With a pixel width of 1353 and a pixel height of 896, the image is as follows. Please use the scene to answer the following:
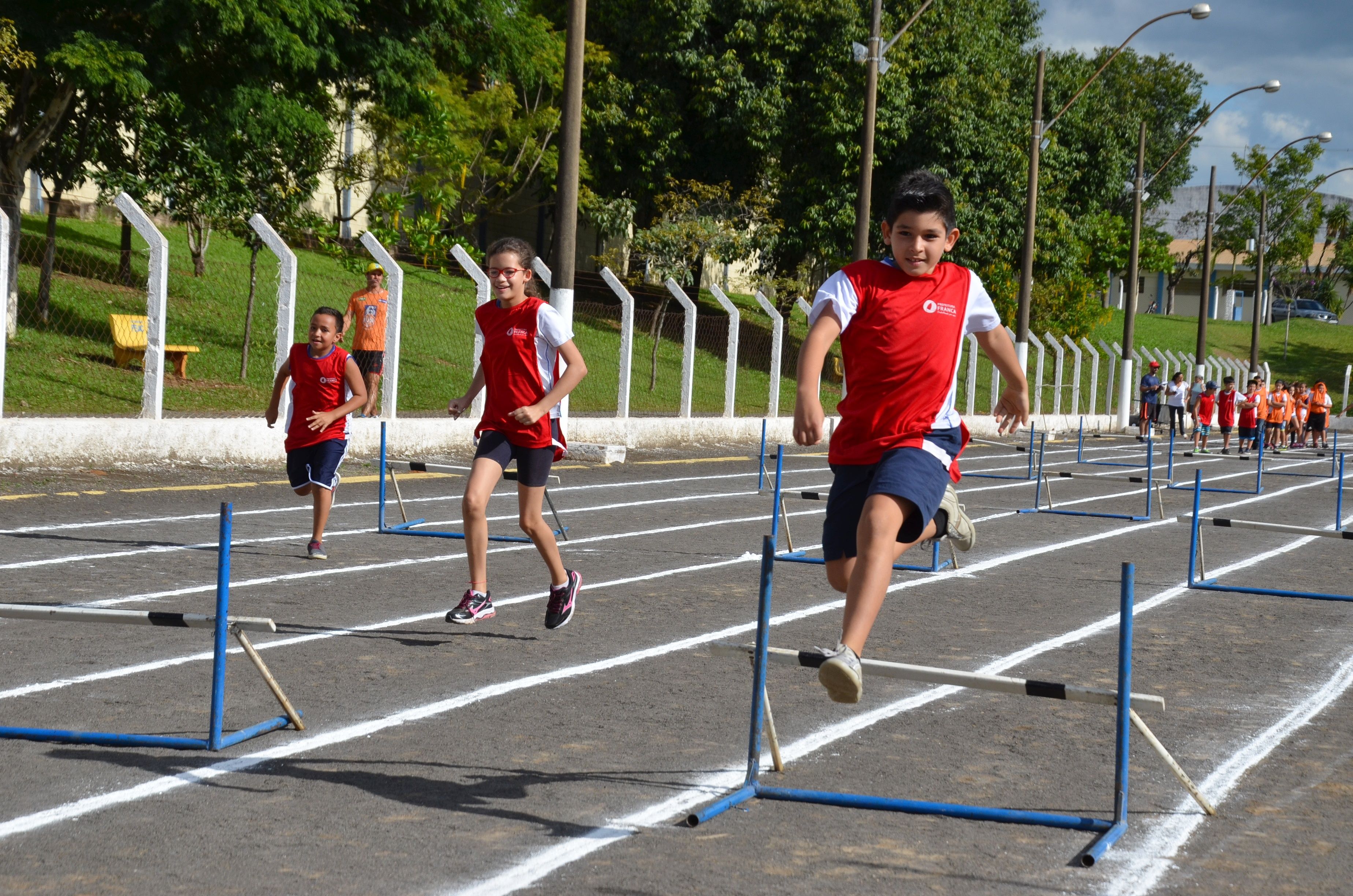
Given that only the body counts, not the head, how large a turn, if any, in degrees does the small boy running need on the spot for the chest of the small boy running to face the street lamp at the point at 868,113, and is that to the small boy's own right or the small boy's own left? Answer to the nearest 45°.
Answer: approximately 135° to the small boy's own left

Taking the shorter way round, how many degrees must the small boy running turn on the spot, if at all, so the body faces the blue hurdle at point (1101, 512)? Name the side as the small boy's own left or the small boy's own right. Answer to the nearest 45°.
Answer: approximately 135° to the small boy's own left

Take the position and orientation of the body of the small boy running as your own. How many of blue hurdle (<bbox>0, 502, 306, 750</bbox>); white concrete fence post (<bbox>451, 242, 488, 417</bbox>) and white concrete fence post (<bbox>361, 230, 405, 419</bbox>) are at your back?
2

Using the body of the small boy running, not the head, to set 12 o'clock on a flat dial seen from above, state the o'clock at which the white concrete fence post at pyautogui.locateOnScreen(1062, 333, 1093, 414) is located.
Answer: The white concrete fence post is roughly at 7 o'clock from the small boy running.

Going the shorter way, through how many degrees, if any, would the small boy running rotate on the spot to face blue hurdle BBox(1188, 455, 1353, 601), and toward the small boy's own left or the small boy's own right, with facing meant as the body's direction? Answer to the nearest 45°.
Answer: approximately 90° to the small boy's own left

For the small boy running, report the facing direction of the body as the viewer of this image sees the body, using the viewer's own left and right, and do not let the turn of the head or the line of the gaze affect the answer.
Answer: facing the viewer

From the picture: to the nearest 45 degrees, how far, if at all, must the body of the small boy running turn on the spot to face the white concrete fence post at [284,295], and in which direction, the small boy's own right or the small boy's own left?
approximately 180°

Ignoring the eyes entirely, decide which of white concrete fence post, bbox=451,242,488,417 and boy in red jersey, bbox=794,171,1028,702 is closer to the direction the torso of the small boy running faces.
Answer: the boy in red jersey

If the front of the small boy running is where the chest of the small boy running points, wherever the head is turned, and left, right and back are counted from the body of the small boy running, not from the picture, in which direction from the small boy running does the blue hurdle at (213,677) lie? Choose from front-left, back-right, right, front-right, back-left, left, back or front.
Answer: front

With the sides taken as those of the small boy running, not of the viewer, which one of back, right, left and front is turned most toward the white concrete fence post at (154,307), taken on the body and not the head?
back

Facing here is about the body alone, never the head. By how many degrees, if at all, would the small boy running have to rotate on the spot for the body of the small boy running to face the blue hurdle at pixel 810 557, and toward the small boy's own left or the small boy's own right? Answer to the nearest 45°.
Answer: approximately 90° to the small boy's own left

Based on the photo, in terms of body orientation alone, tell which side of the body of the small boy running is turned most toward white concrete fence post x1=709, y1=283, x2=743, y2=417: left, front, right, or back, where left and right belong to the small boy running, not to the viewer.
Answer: back

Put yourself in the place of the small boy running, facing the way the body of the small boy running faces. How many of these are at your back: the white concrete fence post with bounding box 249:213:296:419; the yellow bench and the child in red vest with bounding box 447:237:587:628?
2

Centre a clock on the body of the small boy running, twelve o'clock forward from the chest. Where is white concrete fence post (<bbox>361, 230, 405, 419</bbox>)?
The white concrete fence post is roughly at 6 o'clock from the small boy running.

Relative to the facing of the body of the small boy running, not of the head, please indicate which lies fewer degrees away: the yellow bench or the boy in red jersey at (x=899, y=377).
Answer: the boy in red jersey

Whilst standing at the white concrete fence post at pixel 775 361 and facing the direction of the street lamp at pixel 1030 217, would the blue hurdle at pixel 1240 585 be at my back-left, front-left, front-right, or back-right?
back-right
